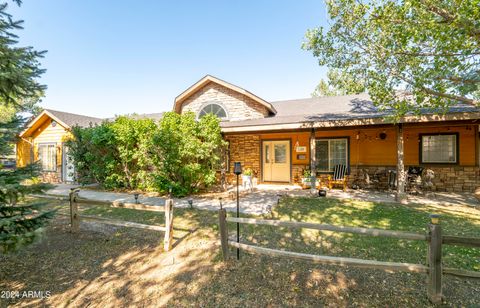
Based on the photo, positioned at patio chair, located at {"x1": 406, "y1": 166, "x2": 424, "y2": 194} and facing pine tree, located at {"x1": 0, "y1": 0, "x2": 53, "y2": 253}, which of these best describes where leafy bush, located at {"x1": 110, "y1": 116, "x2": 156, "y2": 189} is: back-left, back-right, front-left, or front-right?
front-right

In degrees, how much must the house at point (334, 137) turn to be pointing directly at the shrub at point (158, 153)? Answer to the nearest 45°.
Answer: approximately 45° to its right

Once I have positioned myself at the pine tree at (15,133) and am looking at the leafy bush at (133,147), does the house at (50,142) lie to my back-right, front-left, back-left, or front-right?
front-left

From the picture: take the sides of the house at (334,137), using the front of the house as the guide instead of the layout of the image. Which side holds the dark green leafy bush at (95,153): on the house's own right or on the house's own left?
on the house's own right

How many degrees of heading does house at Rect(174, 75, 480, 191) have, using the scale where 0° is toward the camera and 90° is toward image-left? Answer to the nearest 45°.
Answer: approximately 0°

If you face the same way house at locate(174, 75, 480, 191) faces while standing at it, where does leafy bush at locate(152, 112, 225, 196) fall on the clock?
The leafy bush is roughly at 2 o'clock from the house.

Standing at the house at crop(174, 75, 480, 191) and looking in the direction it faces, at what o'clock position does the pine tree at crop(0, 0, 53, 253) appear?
The pine tree is roughly at 1 o'clock from the house.

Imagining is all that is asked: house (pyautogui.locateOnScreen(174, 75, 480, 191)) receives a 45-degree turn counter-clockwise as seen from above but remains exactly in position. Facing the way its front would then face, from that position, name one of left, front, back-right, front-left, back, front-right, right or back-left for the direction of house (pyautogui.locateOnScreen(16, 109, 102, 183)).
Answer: back-right
